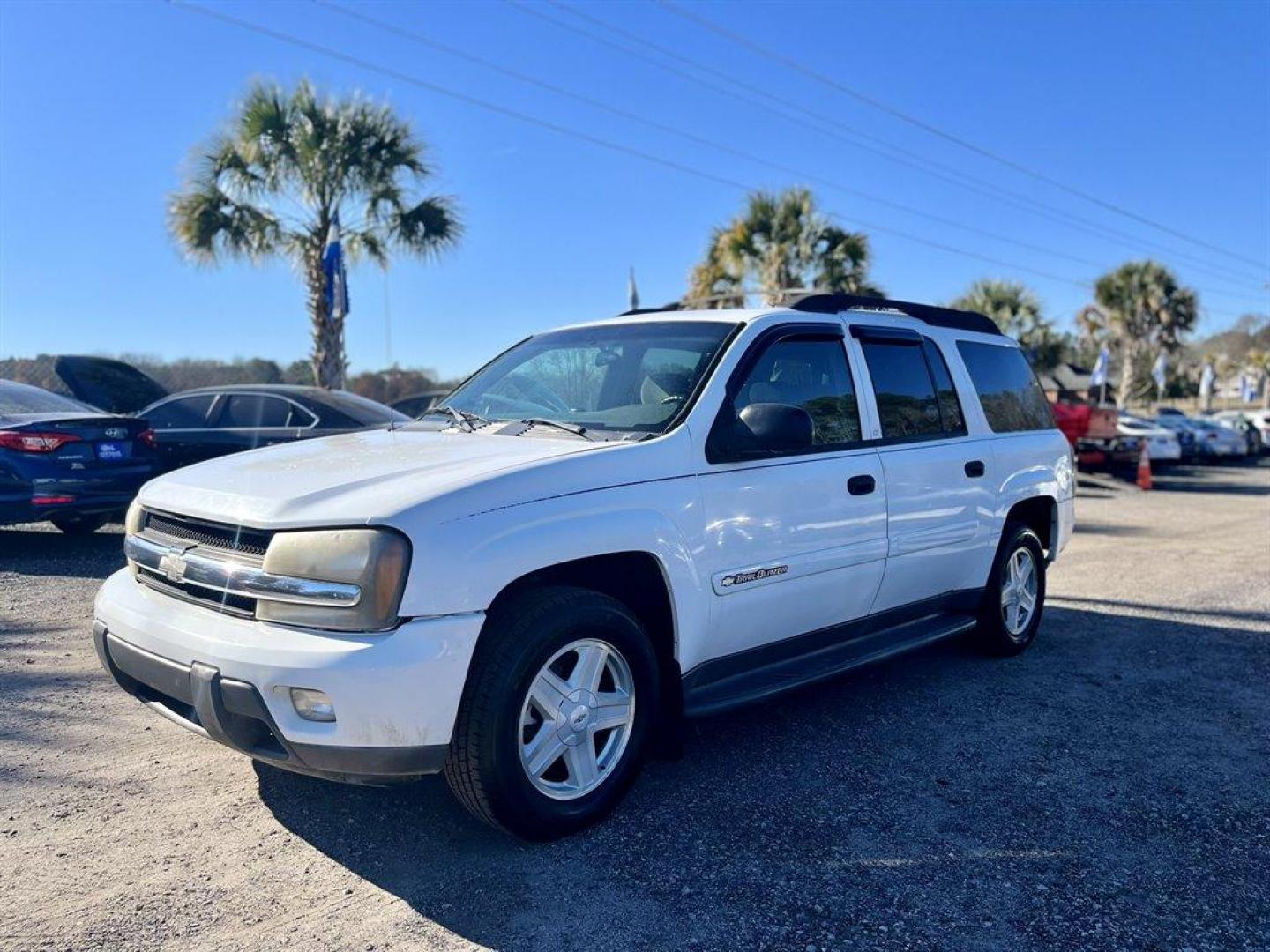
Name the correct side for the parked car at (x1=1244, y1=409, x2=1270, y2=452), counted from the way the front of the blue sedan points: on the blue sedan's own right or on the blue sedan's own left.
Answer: on the blue sedan's own right

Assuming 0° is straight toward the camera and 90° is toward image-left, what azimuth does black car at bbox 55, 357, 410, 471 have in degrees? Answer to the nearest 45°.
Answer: approximately 90°

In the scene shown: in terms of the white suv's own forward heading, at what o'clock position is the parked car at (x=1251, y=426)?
The parked car is roughly at 6 o'clock from the white suv.

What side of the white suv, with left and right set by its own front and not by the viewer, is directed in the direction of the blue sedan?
right

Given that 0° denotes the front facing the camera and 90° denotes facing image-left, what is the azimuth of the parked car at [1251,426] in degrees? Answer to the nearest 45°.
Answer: approximately 315°

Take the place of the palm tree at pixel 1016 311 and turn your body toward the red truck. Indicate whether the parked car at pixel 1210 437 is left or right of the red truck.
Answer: left

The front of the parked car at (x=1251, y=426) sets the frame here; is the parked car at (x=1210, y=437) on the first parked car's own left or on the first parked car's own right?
on the first parked car's own right

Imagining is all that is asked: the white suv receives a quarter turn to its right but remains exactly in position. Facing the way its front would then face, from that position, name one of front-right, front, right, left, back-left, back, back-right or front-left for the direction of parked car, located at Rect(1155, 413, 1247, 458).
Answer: right
